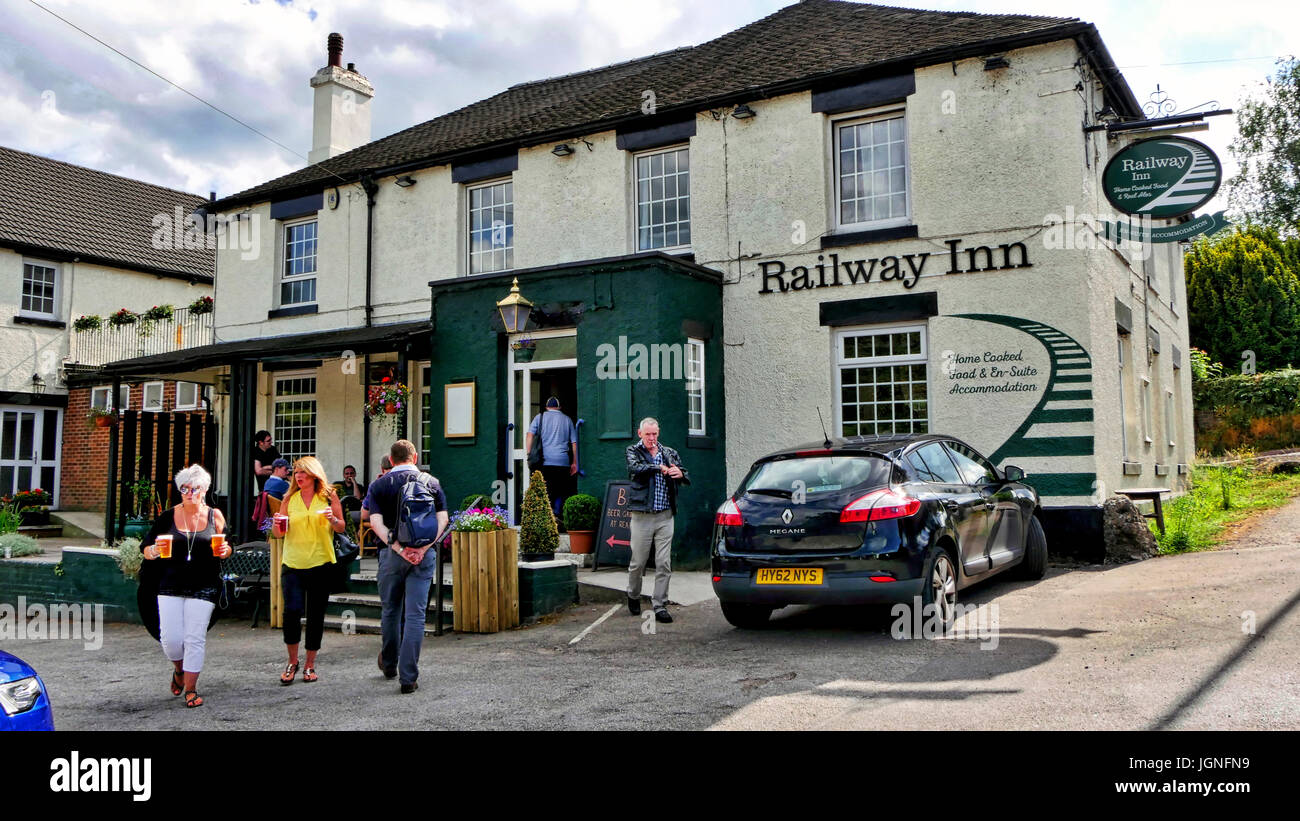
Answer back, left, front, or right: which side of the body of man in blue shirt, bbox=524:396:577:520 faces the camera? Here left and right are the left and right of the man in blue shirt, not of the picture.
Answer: back

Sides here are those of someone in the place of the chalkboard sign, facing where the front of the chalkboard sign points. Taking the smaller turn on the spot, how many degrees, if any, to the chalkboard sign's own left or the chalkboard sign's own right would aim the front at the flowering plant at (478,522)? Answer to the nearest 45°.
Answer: approximately 45° to the chalkboard sign's own right

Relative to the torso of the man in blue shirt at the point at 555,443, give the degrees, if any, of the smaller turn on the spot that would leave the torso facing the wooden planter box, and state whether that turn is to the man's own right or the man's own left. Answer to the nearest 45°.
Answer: approximately 180°

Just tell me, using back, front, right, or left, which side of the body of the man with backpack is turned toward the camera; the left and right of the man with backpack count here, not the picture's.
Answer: back

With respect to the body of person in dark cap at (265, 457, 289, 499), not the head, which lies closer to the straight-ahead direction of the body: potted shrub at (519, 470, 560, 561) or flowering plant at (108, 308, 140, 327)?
the potted shrub

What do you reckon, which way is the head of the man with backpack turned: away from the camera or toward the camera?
away from the camera
